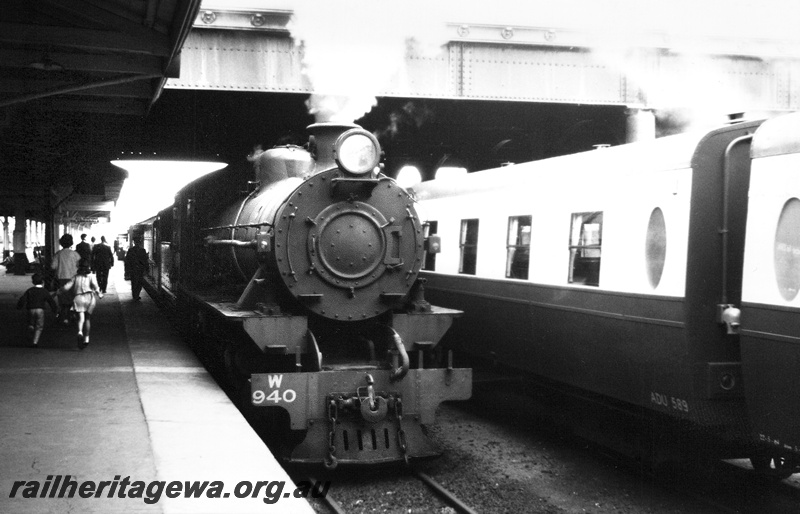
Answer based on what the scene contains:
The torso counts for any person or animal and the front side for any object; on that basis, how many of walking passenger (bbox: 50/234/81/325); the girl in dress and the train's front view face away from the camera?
2

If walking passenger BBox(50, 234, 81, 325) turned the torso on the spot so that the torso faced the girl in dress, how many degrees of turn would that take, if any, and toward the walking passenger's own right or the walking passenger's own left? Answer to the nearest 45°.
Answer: approximately 180°

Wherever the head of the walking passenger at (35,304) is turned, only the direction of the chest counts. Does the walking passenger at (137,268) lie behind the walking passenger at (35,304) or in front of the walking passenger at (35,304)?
in front

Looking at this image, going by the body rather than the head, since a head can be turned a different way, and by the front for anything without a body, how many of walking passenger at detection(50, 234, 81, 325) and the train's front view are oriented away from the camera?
1

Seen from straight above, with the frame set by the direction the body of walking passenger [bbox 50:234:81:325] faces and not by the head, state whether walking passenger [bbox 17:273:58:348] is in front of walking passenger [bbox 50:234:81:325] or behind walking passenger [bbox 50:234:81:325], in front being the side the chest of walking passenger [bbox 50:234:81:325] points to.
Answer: behind

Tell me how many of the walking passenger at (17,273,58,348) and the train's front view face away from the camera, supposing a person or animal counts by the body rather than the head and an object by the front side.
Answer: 1

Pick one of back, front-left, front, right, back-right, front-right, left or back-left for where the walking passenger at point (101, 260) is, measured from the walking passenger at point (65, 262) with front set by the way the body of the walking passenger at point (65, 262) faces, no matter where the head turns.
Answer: front

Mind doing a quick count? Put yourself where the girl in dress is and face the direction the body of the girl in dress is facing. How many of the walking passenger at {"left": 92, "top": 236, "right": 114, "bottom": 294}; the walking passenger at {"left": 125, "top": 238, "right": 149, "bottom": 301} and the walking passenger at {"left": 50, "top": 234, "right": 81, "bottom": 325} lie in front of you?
3

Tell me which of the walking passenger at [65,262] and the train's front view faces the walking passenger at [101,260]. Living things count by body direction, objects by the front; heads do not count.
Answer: the walking passenger at [65,262]

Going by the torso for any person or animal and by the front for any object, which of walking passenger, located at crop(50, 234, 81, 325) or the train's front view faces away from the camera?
the walking passenger

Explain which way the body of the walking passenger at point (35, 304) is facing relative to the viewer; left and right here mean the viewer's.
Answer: facing away from the viewer

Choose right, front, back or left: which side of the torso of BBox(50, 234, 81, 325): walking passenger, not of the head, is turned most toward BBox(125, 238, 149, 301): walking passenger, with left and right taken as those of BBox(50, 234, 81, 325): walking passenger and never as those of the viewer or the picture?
front

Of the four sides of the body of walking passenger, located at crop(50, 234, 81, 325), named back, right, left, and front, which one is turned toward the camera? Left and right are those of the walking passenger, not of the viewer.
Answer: back

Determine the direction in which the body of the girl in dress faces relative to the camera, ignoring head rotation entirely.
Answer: away from the camera

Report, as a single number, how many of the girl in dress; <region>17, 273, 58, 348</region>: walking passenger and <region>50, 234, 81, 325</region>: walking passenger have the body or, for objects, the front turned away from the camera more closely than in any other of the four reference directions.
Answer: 3

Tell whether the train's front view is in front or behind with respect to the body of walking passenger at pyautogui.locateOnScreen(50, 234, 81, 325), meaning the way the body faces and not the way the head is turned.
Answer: behind
